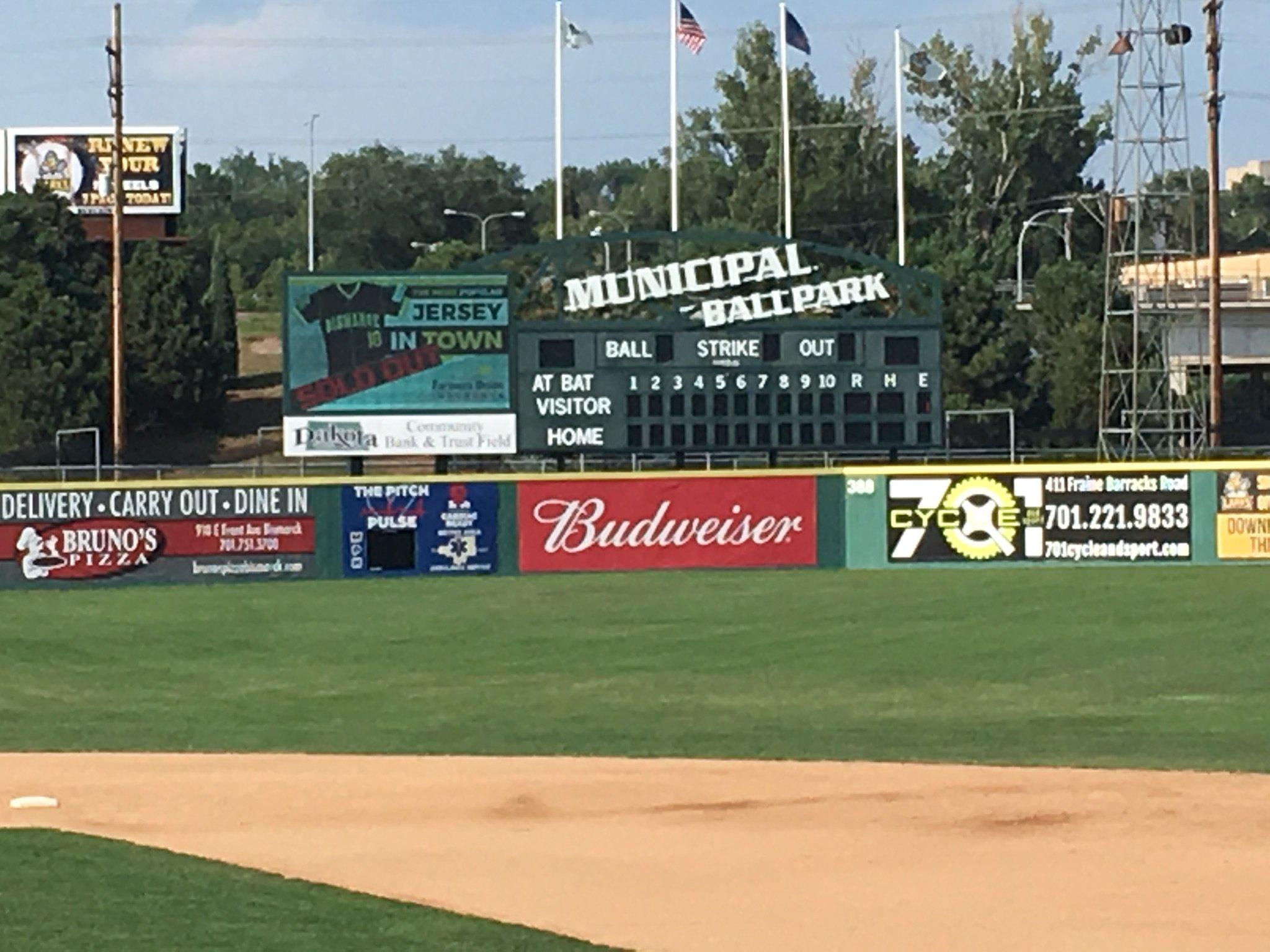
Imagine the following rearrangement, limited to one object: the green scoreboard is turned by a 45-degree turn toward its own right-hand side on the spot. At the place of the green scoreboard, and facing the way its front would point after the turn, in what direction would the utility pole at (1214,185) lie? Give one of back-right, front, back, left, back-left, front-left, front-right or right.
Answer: back

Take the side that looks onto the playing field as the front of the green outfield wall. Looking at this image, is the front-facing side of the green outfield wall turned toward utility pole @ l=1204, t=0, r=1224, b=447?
no

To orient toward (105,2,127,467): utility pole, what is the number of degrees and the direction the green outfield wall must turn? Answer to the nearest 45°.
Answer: approximately 135° to its right

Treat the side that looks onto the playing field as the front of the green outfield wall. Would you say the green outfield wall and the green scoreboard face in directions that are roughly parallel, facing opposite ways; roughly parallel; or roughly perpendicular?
roughly parallel

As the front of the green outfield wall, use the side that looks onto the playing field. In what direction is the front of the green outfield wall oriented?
toward the camera

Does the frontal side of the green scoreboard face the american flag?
no

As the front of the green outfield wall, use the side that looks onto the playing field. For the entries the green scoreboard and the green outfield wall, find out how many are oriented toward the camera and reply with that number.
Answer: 2

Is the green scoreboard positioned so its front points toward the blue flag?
no

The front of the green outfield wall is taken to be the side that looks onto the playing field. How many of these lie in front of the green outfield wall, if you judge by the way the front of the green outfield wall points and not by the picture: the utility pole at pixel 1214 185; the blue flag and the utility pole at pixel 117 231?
0

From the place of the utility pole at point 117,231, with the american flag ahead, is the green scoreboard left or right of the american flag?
right

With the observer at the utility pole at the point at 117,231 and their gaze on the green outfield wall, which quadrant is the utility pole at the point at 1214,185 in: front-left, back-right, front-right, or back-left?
front-left

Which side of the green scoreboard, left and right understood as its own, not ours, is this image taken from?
front

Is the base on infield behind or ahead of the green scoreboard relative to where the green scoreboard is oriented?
ahead

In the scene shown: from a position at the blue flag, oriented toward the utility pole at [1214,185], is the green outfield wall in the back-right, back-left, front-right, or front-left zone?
back-right

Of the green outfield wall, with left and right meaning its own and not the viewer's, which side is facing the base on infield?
front
